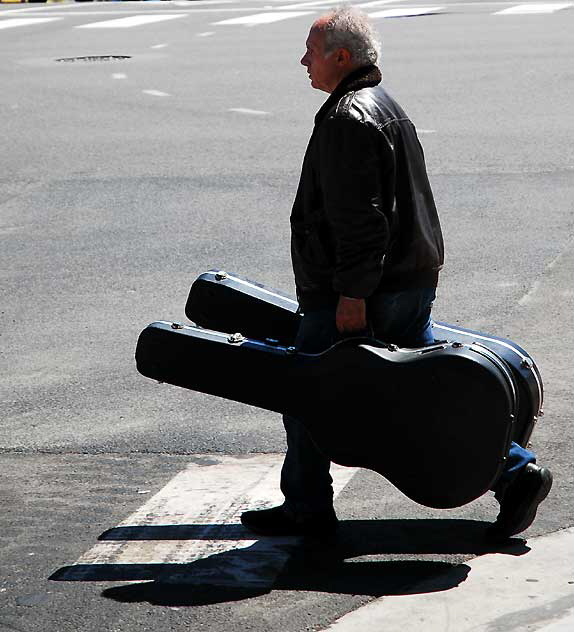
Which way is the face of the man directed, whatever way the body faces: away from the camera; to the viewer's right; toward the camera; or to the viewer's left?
to the viewer's left

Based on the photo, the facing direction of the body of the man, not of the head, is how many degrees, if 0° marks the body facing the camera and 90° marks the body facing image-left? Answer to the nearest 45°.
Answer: approximately 90°
